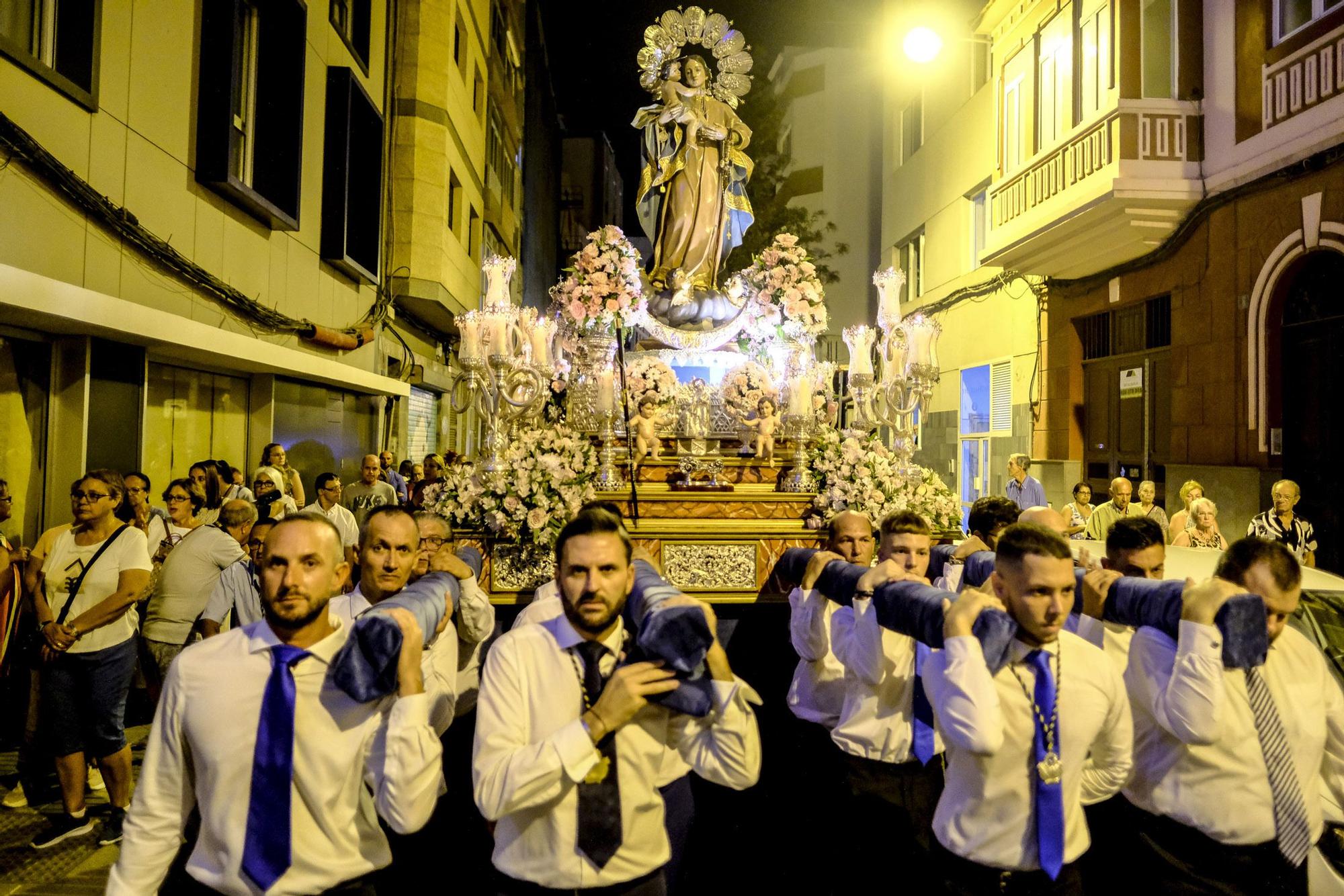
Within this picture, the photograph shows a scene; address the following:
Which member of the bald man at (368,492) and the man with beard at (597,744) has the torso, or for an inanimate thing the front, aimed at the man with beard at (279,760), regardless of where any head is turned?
the bald man

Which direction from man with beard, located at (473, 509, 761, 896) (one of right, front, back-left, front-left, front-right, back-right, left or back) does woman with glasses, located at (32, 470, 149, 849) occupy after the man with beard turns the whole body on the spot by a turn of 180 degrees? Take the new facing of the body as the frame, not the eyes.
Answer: front-left

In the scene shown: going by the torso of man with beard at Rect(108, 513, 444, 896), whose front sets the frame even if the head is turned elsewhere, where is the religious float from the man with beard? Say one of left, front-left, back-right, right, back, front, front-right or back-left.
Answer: back-left

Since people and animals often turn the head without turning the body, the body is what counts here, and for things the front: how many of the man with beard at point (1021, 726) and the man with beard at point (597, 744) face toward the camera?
2

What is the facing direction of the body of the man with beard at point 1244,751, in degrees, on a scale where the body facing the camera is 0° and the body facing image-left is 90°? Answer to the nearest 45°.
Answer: approximately 315°

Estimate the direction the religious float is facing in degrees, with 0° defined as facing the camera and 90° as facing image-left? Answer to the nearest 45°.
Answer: approximately 0°

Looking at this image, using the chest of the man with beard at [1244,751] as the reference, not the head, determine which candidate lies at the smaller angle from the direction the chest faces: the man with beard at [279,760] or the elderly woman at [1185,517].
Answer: the man with beard

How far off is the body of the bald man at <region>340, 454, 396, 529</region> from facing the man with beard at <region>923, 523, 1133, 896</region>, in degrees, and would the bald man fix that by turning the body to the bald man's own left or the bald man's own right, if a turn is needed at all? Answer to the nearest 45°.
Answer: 0° — they already face them

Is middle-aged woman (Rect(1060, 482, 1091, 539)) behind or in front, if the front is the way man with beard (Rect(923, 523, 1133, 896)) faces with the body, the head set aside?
behind

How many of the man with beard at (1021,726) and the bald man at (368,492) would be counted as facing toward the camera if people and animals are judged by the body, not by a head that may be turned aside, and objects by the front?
2

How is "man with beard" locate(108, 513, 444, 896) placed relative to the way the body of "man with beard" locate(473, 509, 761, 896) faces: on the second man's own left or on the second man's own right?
on the second man's own right
